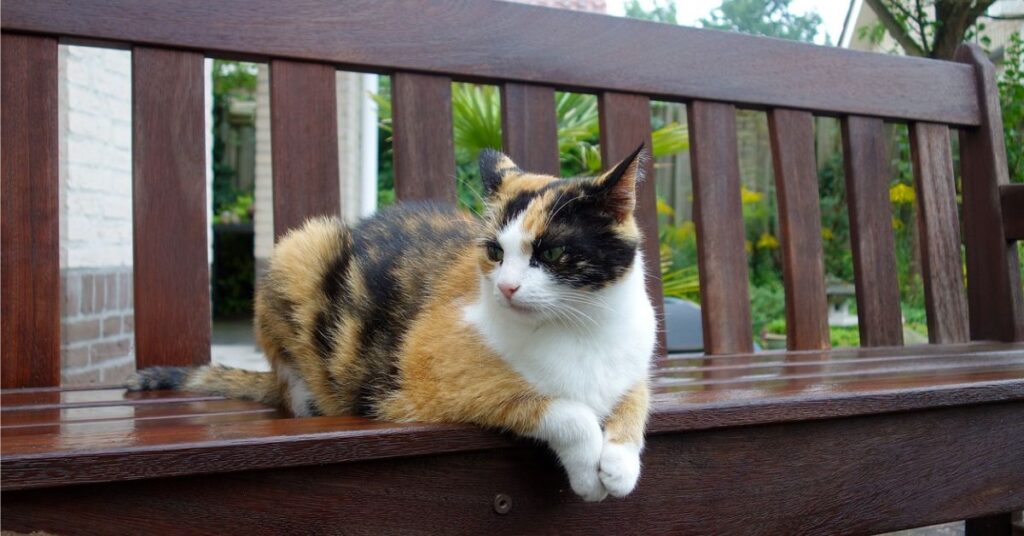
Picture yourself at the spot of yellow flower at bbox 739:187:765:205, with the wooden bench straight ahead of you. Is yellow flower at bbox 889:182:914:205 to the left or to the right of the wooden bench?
left

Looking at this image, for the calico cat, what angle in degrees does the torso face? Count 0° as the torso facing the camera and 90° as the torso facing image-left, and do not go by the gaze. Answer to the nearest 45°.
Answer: approximately 315°

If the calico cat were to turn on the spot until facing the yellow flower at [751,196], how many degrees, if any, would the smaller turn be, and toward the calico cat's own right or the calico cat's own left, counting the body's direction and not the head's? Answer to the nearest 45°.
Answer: approximately 90° to the calico cat's own left

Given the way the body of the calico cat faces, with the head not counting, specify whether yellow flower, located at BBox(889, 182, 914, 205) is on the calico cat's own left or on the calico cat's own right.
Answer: on the calico cat's own left

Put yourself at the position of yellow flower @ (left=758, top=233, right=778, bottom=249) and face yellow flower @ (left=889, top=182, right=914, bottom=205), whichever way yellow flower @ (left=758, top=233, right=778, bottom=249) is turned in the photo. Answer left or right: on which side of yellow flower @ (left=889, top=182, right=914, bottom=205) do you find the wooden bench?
right
